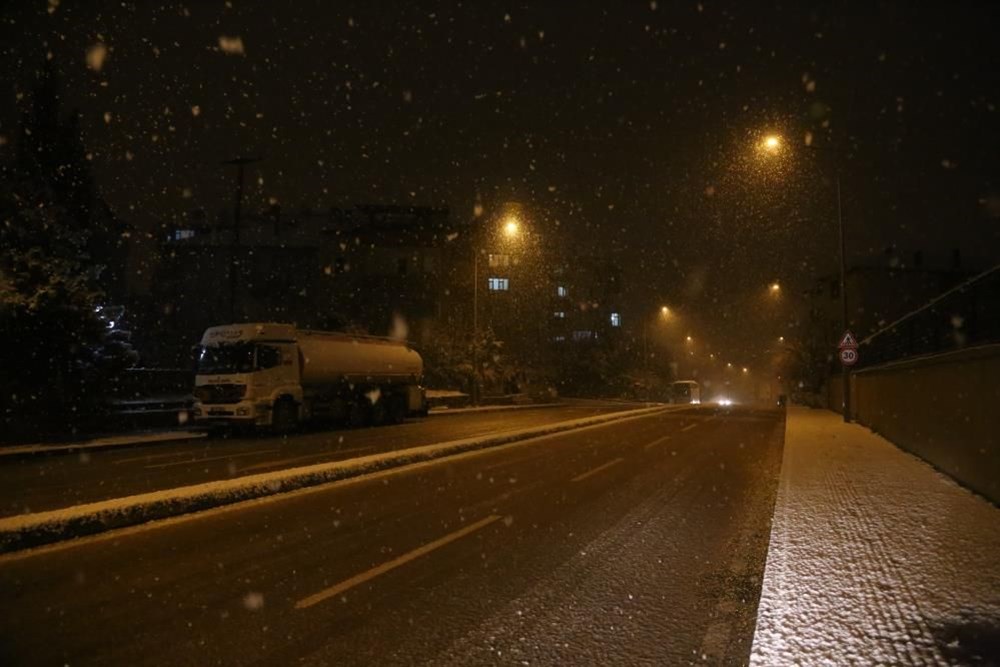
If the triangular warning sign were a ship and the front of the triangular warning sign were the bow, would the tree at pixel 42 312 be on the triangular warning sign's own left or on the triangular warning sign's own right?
on the triangular warning sign's own right

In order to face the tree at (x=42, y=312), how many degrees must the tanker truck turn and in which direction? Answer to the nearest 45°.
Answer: approximately 45° to its right

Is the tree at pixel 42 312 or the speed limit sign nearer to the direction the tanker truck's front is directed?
the tree

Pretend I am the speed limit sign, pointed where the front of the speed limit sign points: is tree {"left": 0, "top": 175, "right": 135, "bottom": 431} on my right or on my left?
on my right

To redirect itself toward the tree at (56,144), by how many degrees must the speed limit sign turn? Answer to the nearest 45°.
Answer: approximately 90° to its right

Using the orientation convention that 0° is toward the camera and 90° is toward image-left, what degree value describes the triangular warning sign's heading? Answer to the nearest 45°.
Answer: approximately 0°

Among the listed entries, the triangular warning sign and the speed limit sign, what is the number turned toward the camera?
2
